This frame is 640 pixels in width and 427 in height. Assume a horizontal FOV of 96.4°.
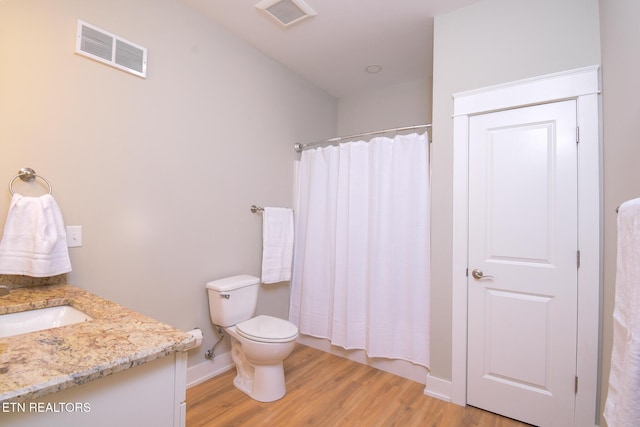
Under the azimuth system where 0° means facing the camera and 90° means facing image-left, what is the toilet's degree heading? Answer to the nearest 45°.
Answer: approximately 315°

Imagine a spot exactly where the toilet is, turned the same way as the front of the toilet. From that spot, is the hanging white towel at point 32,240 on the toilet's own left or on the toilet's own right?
on the toilet's own right

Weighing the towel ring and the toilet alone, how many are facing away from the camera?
0

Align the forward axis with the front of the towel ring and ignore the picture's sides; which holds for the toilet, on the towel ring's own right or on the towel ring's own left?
on the towel ring's own left

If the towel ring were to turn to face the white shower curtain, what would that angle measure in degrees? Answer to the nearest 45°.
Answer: approximately 90° to its left

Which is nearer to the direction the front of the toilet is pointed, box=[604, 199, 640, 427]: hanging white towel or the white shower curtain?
the hanging white towel

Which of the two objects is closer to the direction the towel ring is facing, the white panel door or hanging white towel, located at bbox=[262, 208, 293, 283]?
the white panel door

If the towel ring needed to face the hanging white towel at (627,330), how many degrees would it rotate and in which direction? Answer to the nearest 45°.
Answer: approximately 45° to its left

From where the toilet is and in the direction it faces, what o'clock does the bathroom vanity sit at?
The bathroom vanity is roughly at 2 o'clock from the toilet.

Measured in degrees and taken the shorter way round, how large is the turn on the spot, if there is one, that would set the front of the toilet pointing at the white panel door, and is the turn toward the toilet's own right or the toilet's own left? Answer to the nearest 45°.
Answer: approximately 45° to the toilet's own left

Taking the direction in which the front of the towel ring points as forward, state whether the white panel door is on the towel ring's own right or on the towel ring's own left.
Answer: on the towel ring's own left
